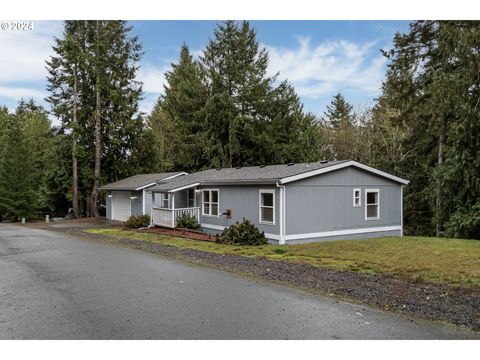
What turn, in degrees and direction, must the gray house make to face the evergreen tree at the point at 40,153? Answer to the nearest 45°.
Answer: approximately 90° to its right

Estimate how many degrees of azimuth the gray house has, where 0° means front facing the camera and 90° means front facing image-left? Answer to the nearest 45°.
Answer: approximately 45°

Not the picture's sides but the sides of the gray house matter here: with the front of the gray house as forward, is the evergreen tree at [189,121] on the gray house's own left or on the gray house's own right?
on the gray house's own right

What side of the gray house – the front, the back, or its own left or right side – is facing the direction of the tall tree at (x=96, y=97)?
right

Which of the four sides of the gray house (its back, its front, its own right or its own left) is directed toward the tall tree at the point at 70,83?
right

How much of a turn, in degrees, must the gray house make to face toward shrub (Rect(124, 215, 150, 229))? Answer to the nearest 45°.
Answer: approximately 90° to its right
